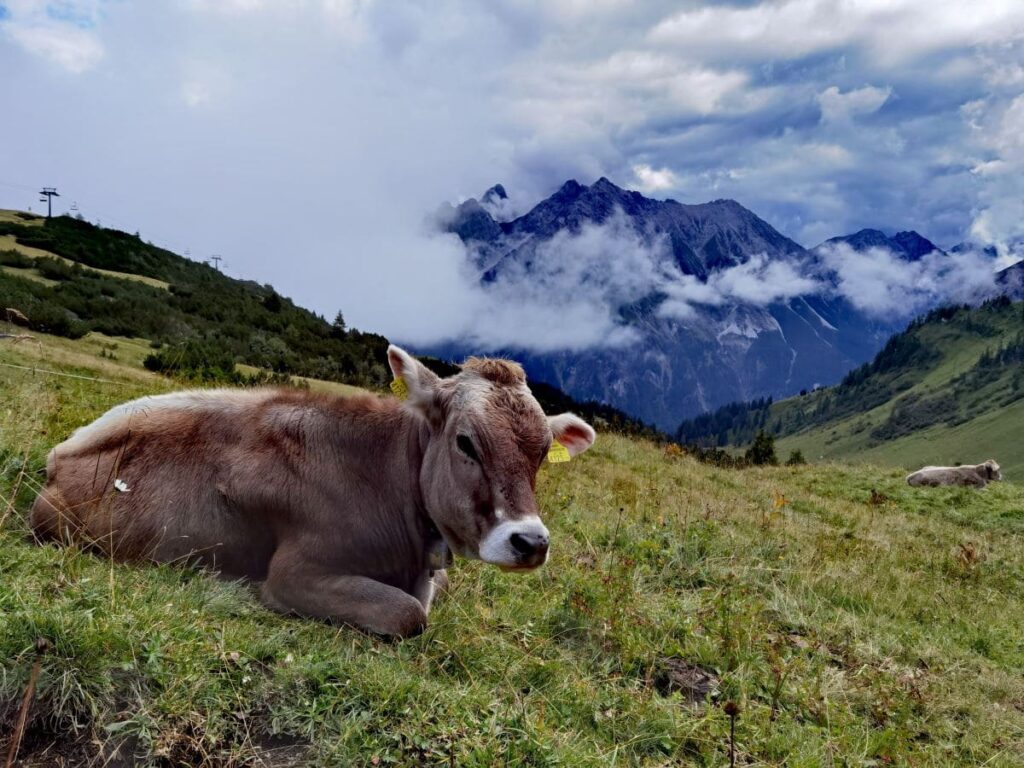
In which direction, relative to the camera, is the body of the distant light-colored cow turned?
to the viewer's right

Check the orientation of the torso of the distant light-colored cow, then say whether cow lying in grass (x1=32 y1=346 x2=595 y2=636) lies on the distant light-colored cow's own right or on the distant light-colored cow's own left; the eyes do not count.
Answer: on the distant light-colored cow's own right
